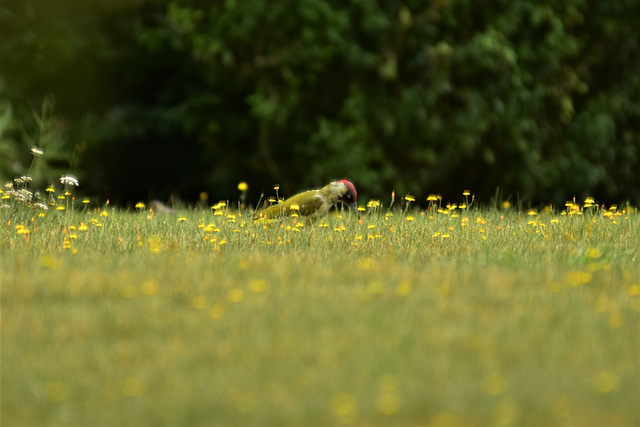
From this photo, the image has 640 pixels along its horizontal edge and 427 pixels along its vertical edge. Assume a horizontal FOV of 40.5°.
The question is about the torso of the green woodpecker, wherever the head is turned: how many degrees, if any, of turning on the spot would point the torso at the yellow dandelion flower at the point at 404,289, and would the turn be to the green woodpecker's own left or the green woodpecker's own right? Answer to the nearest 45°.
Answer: approximately 90° to the green woodpecker's own right

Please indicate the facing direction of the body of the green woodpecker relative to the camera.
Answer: to the viewer's right

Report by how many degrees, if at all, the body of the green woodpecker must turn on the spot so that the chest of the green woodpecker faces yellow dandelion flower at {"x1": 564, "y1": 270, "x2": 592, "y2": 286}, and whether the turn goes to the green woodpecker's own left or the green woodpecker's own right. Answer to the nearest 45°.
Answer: approximately 45° to the green woodpecker's own right
